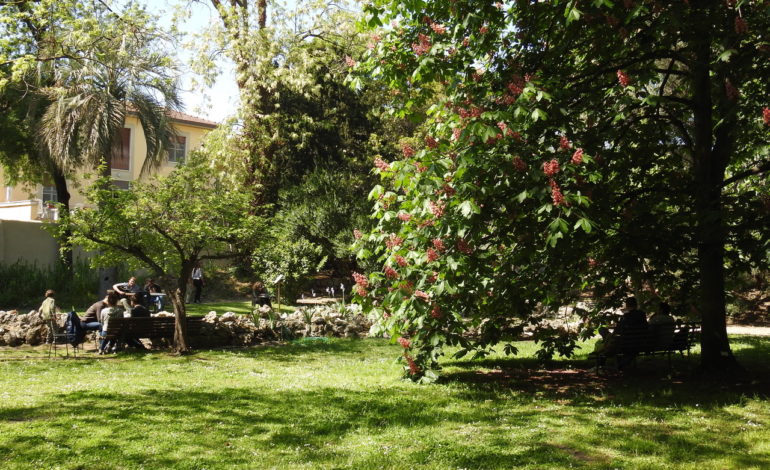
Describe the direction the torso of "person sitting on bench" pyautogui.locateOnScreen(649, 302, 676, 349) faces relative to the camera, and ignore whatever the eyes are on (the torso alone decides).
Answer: away from the camera
